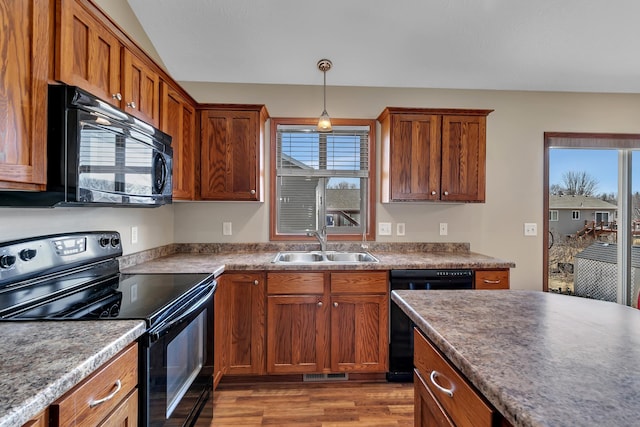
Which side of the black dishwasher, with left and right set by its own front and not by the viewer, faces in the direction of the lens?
front

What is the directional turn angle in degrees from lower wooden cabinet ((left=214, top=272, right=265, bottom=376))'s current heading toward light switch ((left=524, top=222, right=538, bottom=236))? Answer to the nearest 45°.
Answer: approximately 90° to its left

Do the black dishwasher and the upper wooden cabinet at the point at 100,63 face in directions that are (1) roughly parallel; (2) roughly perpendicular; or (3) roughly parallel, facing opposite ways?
roughly perpendicular

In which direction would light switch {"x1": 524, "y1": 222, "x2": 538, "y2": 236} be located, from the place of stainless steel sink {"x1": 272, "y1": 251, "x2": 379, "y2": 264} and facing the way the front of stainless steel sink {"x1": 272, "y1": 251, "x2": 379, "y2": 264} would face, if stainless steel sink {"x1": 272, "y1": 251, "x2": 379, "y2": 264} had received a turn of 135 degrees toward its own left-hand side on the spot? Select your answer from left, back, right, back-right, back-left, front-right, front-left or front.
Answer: front-right

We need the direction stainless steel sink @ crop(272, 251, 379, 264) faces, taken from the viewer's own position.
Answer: facing the viewer

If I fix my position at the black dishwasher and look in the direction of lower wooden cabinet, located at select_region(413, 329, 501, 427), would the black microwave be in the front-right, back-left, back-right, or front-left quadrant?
front-right

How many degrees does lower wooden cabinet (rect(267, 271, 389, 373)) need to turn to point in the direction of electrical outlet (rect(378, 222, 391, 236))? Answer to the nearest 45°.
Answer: approximately 135° to its left

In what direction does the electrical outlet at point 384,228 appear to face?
toward the camera

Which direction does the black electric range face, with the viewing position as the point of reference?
facing the viewer and to the right of the viewer

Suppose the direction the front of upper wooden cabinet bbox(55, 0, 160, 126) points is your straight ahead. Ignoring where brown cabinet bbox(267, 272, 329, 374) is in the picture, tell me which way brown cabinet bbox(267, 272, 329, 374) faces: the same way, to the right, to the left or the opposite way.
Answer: to the right

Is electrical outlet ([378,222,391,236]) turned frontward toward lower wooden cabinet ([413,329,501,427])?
yes

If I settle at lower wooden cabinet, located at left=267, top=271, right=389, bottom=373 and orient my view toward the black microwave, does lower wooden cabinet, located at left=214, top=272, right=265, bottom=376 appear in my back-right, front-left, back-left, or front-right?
front-right

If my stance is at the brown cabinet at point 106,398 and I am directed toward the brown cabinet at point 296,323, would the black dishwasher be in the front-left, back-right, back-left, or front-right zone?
front-right

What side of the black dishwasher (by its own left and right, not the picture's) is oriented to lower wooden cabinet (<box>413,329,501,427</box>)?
front
